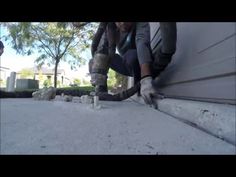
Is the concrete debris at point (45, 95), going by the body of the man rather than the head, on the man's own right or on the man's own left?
on the man's own right

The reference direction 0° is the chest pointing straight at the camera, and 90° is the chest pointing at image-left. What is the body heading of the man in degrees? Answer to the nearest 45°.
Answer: approximately 0°
